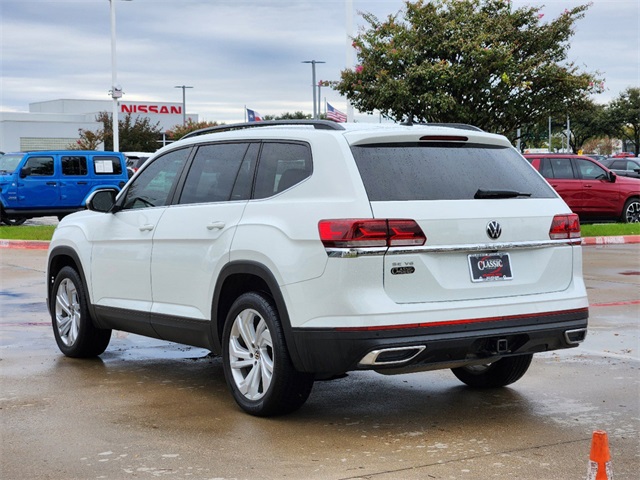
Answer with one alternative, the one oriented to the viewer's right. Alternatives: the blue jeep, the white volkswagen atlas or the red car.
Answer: the red car

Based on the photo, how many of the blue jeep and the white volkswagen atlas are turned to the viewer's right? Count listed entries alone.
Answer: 0

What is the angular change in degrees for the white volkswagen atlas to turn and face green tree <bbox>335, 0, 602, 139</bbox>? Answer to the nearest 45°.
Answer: approximately 45° to its right

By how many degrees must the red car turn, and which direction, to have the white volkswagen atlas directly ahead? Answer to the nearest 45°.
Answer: approximately 90° to its right

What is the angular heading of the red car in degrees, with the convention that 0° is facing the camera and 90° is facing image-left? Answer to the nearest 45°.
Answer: approximately 270°

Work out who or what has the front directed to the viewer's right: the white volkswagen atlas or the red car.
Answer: the red car

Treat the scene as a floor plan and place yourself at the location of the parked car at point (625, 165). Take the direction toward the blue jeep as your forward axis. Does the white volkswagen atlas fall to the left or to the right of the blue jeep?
left

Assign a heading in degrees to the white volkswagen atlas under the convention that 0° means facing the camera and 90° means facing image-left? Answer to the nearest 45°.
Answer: approximately 135°

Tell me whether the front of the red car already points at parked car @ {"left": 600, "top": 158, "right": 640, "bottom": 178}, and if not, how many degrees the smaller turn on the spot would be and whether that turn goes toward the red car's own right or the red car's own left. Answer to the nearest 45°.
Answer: approximately 90° to the red car's own left

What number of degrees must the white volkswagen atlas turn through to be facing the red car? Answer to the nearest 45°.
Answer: approximately 45° to its right

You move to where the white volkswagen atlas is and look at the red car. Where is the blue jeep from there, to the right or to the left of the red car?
left
